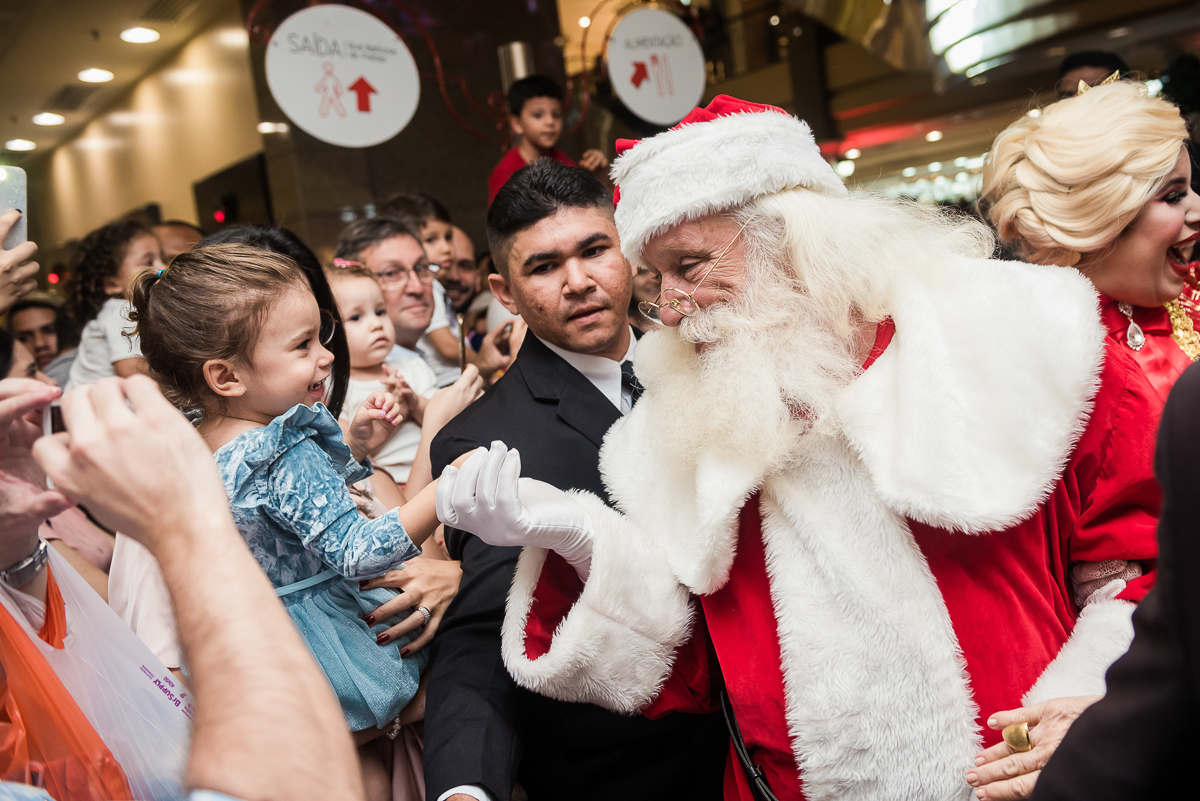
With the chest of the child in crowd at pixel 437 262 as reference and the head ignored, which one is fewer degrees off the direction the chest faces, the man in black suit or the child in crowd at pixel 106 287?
the man in black suit

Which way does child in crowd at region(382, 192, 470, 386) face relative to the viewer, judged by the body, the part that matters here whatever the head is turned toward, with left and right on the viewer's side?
facing the viewer and to the right of the viewer

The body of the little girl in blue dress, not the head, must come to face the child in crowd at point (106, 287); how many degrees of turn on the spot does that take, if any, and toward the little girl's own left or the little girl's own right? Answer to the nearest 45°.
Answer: approximately 90° to the little girl's own left

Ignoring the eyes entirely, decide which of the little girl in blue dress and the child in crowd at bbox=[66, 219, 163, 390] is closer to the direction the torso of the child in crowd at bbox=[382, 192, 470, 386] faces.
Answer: the little girl in blue dress

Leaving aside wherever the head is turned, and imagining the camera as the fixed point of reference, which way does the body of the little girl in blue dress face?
to the viewer's right

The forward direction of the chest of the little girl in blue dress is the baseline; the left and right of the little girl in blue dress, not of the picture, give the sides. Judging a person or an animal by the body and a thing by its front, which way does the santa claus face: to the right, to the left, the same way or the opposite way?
the opposite way

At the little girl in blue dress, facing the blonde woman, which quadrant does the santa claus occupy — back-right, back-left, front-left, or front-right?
front-right

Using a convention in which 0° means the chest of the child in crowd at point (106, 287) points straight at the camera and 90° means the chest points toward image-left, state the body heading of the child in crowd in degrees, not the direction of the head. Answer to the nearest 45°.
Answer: approximately 270°

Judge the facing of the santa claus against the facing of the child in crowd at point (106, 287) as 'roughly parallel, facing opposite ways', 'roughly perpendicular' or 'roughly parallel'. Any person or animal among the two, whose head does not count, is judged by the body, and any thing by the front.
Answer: roughly parallel, facing opposite ways

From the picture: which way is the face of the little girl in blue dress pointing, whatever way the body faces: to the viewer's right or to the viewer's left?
to the viewer's right
